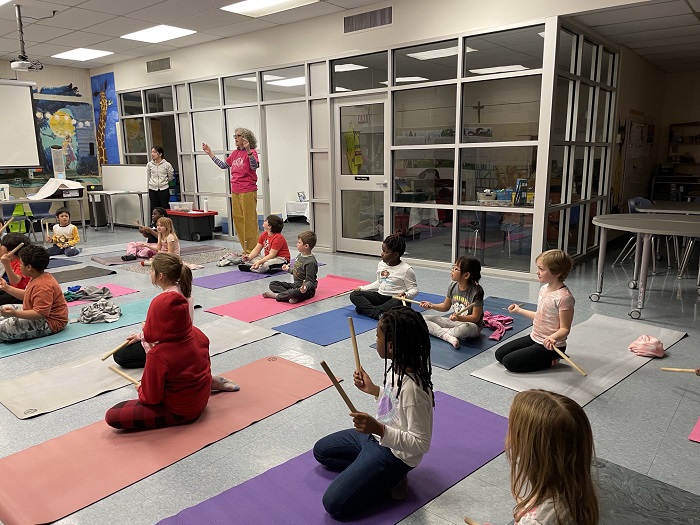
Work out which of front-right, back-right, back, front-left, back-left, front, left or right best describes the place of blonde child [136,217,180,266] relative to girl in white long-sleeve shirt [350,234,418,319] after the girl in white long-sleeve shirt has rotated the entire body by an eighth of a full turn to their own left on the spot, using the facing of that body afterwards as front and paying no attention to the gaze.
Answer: back-right

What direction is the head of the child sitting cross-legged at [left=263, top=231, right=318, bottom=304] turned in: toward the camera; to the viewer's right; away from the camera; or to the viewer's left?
to the viewer's left

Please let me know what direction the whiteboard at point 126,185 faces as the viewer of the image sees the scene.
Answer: facing the viewer

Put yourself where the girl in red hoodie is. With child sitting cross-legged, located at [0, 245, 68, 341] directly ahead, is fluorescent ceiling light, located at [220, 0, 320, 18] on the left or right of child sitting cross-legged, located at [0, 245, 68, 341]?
right

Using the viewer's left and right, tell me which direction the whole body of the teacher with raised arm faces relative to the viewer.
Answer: facing the viewer and to the left of the viewer

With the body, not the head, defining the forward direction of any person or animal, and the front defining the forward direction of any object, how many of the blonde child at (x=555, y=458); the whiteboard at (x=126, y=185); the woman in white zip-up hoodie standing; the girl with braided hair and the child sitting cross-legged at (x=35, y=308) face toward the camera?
2

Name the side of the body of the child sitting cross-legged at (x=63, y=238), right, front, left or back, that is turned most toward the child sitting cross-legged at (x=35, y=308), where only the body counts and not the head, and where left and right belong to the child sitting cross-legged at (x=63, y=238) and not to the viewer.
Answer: front

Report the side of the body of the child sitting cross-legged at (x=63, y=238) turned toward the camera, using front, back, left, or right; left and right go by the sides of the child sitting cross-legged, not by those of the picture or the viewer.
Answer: front

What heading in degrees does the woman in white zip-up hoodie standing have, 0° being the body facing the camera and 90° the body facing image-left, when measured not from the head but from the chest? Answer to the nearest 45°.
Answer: approximately 0°

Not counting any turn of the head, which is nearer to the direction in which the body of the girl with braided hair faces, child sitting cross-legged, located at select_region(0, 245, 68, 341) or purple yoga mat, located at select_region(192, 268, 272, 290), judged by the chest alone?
the child sitting cross-legged
